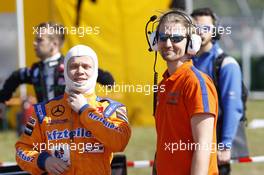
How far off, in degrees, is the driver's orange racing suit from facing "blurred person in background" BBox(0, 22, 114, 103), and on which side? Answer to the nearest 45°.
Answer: approximately 180°

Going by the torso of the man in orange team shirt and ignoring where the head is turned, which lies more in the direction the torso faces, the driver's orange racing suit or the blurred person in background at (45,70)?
the driver's orange racing suit

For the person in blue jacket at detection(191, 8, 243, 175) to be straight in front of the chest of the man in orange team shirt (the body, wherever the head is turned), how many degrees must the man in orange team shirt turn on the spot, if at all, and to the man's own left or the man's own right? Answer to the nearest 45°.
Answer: approximately 135° to the man's own right

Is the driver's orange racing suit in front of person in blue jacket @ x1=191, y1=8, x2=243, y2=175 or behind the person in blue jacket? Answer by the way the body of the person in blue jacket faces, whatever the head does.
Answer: in front

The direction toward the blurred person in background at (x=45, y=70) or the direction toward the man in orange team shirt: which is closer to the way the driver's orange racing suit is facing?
the man in orange team shirt

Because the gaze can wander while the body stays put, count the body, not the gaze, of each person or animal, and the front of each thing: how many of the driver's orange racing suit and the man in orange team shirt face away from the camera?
0
